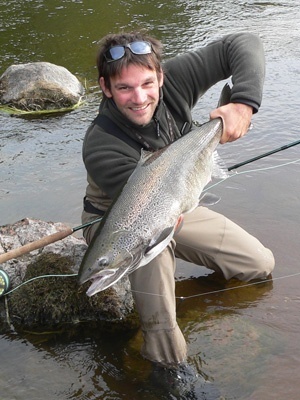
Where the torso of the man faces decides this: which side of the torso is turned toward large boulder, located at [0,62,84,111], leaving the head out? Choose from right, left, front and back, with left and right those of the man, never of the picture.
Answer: back

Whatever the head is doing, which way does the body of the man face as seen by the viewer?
toward the camera
